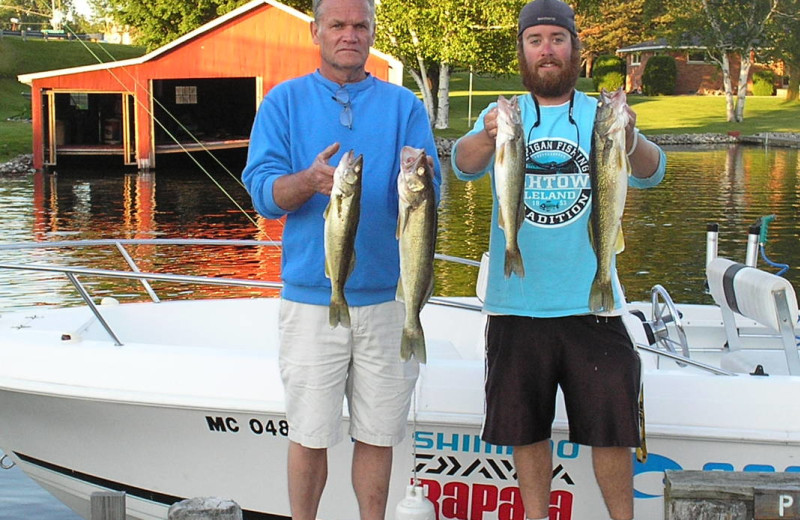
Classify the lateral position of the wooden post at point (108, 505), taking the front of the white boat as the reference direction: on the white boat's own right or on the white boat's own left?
on the white boat's own left

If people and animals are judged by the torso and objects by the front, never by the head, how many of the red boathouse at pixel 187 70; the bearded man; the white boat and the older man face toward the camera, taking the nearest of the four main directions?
3

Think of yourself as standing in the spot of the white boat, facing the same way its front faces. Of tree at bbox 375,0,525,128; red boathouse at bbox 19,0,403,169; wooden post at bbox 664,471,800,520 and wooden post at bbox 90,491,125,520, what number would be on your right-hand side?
2

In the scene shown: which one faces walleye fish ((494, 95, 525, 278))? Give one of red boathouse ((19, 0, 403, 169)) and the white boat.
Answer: the red boathouse

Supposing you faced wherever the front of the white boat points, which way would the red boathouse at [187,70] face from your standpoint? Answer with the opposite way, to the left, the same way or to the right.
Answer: to the left

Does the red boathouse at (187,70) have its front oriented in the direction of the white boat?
yes

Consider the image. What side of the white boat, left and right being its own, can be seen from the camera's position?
left

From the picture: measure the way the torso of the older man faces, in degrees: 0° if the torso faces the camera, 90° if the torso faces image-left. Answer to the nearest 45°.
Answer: approximately 0°

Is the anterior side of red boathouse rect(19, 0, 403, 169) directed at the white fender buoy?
yes
